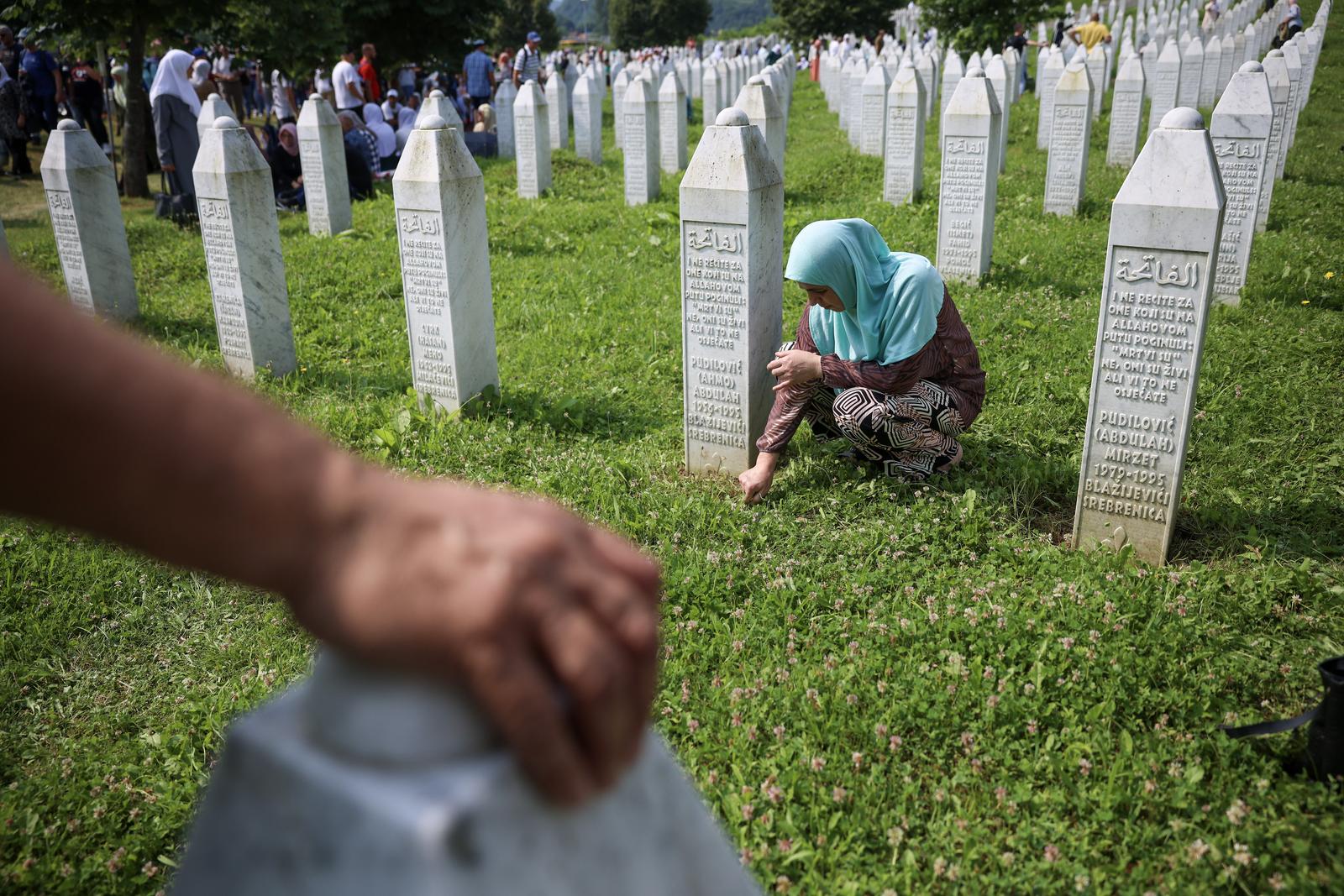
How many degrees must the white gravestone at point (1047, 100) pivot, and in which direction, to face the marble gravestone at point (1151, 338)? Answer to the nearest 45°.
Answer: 0° — it already faces it

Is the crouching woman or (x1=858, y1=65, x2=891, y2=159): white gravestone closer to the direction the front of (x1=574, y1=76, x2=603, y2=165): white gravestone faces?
the crouching woman

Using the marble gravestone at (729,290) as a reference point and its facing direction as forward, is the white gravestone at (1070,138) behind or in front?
behind

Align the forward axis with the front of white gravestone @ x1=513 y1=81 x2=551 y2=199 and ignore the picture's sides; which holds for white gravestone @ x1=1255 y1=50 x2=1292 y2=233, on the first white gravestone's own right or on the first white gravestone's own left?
on the first white gravestone's own left

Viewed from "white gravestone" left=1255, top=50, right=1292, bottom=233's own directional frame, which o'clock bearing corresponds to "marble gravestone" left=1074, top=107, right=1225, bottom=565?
The marble gravestone is roughly at 12 o'clock from the white gravestone.

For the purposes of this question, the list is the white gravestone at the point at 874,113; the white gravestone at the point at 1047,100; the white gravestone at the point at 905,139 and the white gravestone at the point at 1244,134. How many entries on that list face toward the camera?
4

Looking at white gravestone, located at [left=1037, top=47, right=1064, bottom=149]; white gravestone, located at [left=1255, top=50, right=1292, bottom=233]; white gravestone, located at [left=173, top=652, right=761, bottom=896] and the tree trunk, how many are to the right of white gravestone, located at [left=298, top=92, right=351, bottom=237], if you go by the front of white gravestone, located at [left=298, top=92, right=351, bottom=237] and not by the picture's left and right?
1

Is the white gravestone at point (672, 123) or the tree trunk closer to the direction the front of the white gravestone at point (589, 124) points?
the tree trunk

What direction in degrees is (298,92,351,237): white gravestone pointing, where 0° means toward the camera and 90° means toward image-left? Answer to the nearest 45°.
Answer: approximately 45°

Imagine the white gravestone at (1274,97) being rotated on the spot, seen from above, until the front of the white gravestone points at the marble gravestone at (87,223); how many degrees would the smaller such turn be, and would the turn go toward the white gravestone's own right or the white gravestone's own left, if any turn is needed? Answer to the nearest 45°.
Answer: approximately 45° to the white gravestone's own right

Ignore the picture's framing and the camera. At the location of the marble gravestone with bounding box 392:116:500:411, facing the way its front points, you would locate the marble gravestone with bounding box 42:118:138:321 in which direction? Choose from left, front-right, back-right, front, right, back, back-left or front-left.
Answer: right

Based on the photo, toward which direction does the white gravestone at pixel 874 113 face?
toward the camera

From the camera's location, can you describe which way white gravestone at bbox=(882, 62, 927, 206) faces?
facing the viewer

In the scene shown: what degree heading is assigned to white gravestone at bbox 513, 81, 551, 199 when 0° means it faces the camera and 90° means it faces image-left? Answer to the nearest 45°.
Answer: approximately 45°

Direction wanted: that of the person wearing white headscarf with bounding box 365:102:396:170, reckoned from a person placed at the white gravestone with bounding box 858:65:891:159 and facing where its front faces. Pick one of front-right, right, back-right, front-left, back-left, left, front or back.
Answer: right

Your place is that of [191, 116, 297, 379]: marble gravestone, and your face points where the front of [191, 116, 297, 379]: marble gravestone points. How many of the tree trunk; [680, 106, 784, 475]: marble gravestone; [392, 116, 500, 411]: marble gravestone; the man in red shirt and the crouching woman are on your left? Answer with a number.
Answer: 3

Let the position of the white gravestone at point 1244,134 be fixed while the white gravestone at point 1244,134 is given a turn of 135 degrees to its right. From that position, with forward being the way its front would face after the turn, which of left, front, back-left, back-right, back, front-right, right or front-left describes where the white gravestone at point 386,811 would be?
back-left

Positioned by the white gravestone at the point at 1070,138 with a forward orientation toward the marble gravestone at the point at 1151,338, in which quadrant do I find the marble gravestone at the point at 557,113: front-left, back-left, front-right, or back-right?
back-right

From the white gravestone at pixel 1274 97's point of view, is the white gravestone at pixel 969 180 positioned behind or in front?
in front

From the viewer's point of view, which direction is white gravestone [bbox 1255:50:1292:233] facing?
toward the camera
